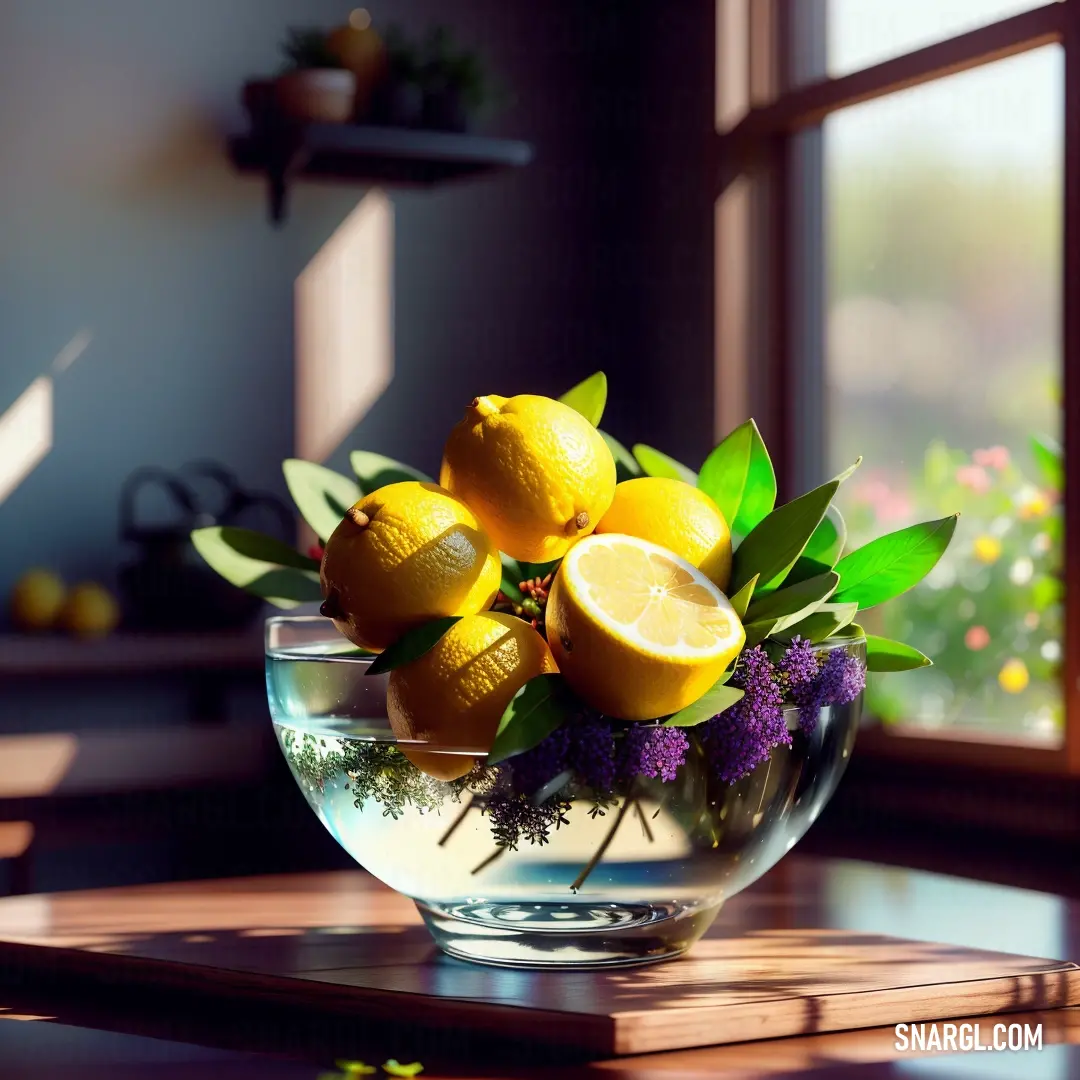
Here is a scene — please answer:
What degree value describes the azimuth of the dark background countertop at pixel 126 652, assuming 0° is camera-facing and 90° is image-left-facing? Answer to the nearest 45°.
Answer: approximately 0°

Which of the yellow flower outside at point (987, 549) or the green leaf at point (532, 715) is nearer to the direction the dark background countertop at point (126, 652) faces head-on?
the green leaf

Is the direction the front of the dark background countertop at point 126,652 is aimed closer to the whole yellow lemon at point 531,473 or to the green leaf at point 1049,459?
the whole yellow lemon
